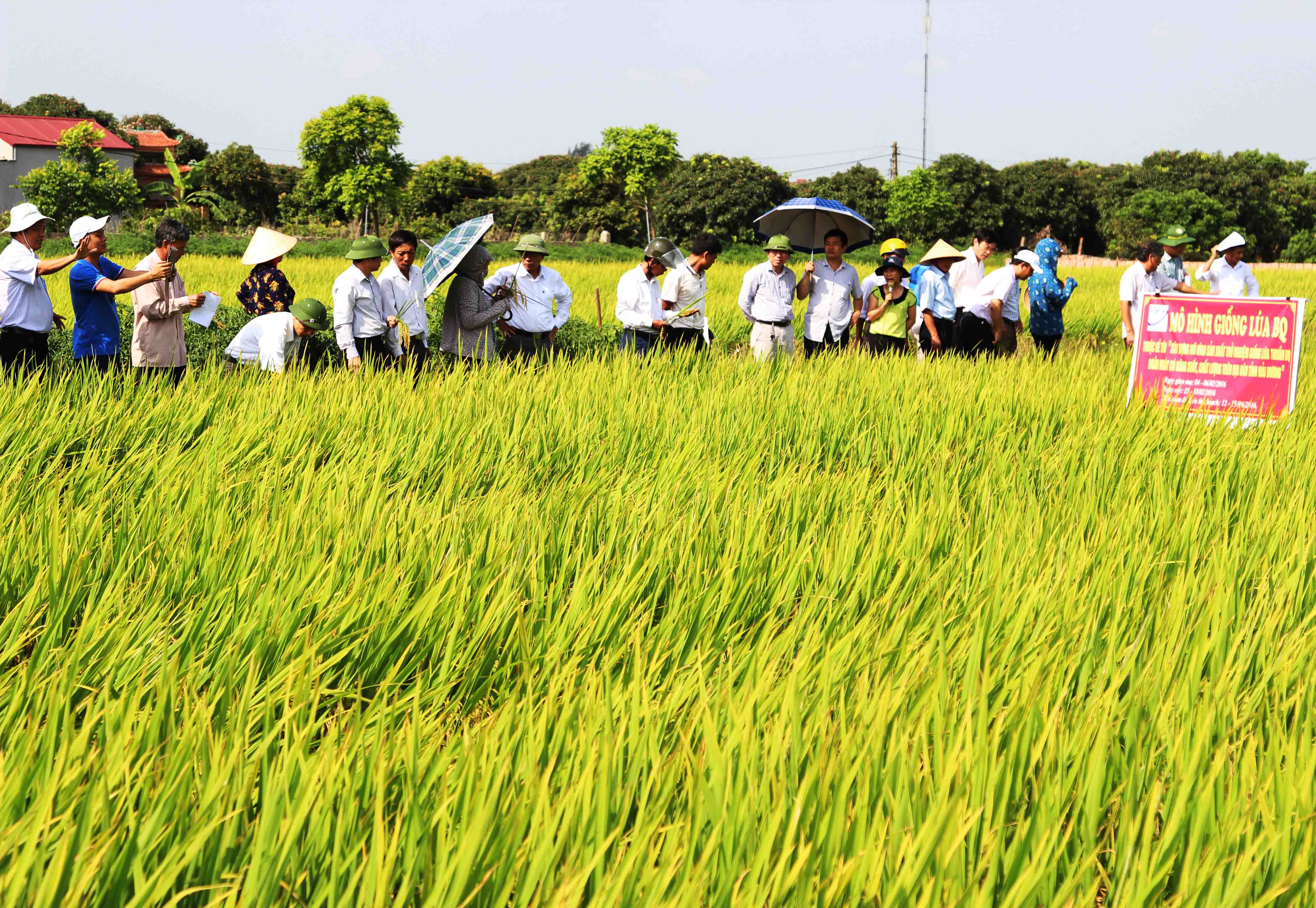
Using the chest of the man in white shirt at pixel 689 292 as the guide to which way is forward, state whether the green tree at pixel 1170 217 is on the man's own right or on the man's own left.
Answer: on the man's own left

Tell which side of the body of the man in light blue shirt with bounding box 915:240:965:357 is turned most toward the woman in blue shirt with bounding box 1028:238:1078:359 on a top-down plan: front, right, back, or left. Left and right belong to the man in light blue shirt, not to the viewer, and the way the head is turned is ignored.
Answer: left

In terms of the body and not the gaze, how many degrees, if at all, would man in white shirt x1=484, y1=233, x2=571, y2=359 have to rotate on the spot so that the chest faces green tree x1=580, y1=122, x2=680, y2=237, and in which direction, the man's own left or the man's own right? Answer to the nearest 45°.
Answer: approximately 180°

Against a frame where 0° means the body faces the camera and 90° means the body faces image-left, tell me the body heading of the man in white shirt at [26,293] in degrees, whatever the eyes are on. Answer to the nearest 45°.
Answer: approximately 270°

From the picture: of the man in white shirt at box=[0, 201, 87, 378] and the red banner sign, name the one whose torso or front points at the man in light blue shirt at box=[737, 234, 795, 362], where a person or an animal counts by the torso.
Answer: the man in white shirt

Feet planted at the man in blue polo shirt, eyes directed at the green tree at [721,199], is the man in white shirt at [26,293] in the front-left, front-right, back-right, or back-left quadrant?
back-left

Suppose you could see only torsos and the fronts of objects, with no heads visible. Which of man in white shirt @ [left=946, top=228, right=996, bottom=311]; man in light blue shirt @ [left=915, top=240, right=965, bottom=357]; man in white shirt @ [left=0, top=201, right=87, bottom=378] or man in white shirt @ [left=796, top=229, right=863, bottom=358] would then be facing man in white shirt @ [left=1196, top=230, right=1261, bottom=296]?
man in white shirt @ [left=0, top=201, right=87, bottom=378]

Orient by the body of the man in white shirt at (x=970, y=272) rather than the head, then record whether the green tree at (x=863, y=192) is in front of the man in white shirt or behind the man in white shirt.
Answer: behind

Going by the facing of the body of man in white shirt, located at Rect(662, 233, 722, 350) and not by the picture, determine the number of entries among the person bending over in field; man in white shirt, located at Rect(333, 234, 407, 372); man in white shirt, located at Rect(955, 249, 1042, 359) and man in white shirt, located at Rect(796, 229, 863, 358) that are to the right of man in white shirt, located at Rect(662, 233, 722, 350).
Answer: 2

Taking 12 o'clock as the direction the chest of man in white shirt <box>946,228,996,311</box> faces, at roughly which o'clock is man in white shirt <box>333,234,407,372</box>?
man in white shirt <box>333,234,407,372</box> is roughly at 3 o'clock from man in white shirt <box>946,228,996,311</box>.

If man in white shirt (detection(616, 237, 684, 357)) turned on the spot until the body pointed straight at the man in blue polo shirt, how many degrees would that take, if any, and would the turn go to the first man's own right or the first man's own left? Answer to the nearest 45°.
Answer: approximately 90° to the first man's own right

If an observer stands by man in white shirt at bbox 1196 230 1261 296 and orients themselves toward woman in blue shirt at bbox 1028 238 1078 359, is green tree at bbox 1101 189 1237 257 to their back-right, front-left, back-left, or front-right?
back-right
